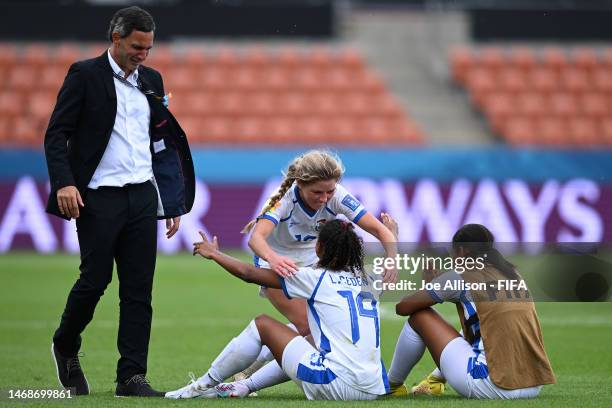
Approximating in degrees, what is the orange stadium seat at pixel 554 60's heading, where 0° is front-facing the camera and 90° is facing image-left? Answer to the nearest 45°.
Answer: approximately 0°

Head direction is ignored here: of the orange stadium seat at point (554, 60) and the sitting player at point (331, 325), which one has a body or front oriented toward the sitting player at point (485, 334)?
the orange stadium seat

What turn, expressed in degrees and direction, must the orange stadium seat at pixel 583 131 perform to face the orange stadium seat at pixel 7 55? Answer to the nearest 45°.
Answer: approximately 90° to its right

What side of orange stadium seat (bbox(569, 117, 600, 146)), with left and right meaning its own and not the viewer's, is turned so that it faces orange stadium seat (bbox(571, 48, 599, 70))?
back

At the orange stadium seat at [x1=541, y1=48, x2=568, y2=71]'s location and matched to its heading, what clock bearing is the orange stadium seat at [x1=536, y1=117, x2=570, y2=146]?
the orange stadium seat at [x1=536, y1=117, x2=570, y2=146] is roughly at 12 o'clock from the orange stadium seat at [x1=541, y1=48, x2=568, y2=71].

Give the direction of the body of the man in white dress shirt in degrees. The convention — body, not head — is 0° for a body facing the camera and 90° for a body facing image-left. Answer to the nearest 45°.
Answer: approximately 315°

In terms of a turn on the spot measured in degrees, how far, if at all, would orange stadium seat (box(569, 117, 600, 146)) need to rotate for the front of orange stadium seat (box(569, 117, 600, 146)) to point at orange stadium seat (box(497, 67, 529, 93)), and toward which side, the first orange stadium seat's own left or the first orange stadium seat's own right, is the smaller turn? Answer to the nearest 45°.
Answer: approximately 135° to the first orange stadium seat's own right

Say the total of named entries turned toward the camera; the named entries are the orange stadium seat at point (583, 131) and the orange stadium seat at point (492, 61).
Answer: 2

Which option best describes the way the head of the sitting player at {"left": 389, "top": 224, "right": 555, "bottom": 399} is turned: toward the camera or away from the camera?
away from the camera

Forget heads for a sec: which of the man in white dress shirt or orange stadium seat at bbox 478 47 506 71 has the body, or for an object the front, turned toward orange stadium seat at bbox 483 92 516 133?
orange stadium seat at bbox 478 47 506 71

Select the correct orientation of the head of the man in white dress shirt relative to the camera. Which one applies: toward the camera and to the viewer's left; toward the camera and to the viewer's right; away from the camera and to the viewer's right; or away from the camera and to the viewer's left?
toward the camera and to the viewer's right

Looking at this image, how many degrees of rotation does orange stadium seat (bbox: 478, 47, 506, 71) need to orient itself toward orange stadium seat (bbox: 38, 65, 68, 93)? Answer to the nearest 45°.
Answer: approximately 90° to its right

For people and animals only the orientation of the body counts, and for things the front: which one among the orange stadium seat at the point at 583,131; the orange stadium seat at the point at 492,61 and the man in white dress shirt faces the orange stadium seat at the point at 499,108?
the orange stadium seat at the point at 492,61

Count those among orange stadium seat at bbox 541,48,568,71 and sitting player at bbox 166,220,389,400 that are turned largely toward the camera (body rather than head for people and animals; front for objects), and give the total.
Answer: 1
